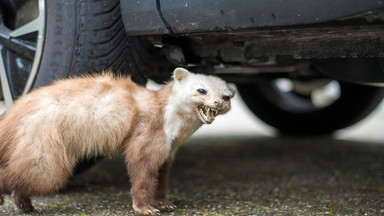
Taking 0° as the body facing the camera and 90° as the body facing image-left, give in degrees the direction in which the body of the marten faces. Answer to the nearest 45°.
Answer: approximately 270°
